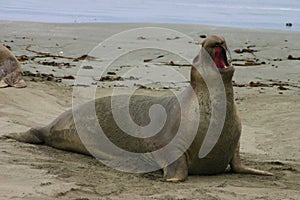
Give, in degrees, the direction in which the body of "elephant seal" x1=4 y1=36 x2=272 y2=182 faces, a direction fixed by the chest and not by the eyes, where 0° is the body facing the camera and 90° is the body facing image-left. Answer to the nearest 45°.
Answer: approximately 315°

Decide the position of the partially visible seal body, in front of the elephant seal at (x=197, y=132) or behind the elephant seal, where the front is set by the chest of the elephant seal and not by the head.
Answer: behind
